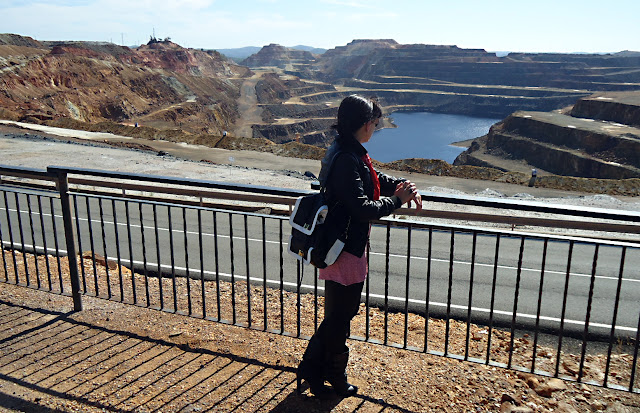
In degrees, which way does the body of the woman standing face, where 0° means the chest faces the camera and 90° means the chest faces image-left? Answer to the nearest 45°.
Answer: approximately 270°

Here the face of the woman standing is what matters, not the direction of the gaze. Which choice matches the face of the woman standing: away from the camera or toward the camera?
away from the camera
